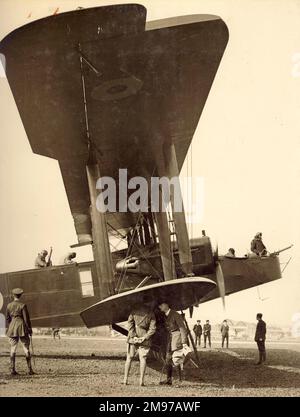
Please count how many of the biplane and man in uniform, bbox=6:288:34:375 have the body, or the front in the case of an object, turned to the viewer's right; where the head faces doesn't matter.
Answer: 1

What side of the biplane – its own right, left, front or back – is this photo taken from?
right

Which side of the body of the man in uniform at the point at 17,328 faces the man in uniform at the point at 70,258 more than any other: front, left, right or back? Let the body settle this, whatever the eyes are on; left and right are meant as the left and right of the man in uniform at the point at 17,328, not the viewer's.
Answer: front

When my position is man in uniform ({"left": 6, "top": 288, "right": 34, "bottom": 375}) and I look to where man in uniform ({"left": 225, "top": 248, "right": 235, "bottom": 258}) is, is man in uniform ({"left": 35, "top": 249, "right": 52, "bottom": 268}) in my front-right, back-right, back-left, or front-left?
front-left
